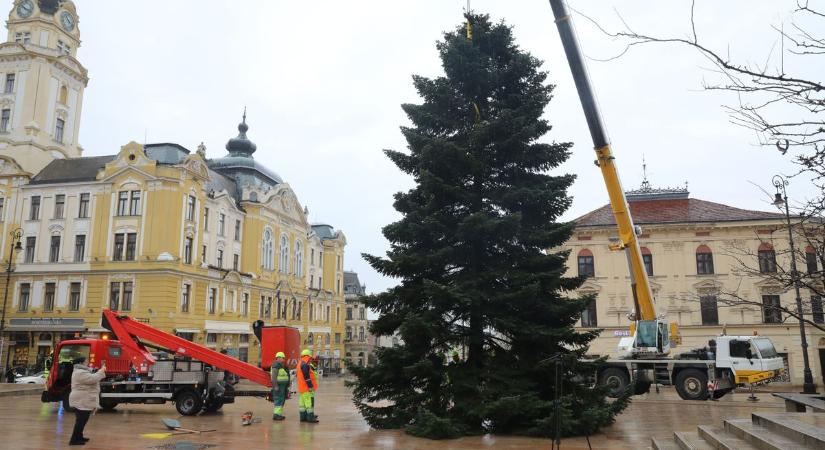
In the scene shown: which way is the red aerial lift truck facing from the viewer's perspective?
to the viewer's left

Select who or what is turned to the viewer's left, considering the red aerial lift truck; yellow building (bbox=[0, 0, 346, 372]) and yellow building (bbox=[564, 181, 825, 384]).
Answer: the red aerial lift truck

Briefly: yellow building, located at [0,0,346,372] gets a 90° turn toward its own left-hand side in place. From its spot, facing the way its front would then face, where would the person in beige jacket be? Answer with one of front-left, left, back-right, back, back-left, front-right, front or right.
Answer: back-right

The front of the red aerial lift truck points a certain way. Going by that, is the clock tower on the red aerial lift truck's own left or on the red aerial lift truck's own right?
on the red aerial lift truck's own right

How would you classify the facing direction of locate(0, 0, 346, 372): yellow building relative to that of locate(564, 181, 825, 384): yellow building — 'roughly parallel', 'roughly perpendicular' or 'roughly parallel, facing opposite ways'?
roughly perpendicular

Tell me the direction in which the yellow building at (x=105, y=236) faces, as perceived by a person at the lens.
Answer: facing the viewer and to the right of the viewer

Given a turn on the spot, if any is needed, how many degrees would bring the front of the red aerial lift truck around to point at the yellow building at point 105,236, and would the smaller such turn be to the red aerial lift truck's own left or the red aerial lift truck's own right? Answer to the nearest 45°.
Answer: approximately 90° to the red aerial lift truck's own right

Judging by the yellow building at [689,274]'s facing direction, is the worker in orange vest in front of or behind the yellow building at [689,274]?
in front

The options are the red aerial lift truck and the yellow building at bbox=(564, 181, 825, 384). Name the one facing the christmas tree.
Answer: the yellow building

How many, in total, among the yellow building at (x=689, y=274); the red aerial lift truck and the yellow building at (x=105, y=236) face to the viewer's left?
1

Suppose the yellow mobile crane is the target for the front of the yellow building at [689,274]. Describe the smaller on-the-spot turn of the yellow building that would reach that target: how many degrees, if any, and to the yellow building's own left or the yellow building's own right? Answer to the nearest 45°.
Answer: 0° — it already faces it

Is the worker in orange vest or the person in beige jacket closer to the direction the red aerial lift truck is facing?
the person in beige jacket

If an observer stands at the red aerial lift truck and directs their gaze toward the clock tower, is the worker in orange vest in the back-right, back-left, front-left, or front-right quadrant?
back-right

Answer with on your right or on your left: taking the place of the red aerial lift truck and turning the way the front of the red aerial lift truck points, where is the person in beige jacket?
on your left
